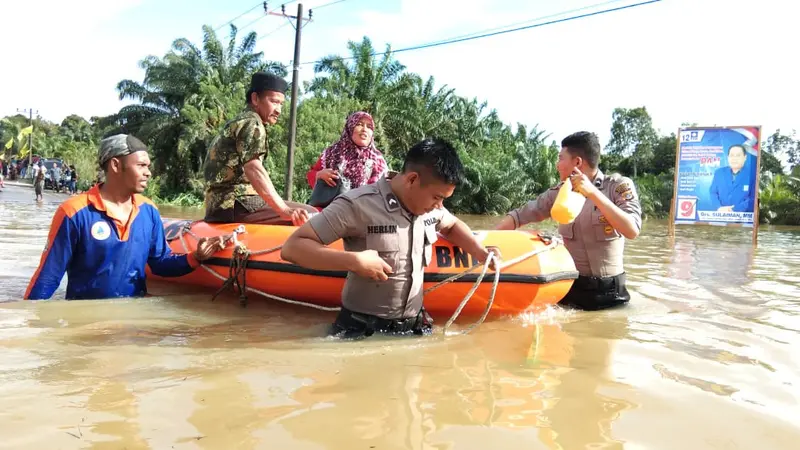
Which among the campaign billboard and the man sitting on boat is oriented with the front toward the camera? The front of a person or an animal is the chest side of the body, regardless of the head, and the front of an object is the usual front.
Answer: the campaign billboard

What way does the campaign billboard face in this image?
toward the camera

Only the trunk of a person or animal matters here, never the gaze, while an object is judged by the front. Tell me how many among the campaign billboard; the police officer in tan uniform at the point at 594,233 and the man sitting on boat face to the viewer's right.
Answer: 1

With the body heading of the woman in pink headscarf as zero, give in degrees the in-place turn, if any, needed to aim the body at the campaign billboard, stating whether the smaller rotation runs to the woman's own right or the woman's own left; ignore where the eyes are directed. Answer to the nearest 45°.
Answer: approximately 90° to the woman's own left

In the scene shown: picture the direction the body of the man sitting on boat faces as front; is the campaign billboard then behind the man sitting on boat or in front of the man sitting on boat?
in front

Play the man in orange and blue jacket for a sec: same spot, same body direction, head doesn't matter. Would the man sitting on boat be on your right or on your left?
on your left

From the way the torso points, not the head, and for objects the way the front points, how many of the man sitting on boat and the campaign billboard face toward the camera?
1

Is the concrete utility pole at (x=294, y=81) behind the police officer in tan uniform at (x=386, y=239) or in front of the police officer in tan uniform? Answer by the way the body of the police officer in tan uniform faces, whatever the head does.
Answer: behind

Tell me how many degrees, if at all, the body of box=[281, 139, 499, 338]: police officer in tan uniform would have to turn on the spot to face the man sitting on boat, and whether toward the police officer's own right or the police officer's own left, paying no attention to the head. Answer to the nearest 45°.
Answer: approximately 180°

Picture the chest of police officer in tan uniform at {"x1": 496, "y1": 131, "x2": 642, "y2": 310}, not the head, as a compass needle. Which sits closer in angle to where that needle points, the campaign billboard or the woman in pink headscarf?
the woman in pink headscarf

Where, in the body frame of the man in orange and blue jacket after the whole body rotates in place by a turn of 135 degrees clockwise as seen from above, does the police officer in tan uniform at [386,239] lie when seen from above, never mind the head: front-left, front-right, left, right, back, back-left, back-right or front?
back-left

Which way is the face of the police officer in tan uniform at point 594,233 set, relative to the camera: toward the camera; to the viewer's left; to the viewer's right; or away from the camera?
to the viewer's left

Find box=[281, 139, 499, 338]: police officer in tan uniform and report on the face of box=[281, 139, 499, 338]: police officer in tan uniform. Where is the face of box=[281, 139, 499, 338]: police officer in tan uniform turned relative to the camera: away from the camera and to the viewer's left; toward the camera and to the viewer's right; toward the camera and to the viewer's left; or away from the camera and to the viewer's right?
toward the camera and to the viewer's right

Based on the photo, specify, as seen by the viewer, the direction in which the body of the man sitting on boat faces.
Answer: to the viewer's right

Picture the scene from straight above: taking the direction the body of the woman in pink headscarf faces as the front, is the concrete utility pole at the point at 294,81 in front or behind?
behind

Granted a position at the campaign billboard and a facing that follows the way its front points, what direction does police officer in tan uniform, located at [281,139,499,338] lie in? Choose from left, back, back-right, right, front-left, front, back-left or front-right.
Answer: front
